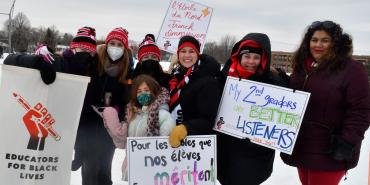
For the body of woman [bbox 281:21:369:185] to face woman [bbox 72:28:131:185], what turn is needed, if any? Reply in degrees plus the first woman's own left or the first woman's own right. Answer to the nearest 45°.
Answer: approximately 45° to the first woman's own right

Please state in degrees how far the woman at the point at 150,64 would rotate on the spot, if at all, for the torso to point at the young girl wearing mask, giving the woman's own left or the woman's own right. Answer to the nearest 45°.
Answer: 0° — they already face them

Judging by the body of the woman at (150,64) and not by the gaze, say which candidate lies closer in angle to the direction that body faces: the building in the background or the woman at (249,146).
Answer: the woman

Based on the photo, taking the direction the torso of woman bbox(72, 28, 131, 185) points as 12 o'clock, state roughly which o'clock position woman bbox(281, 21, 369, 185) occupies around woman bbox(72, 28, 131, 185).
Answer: woman bbox(281, 21, 369, 185) is roughly at 10 o'clock from woman bbox(72, 28, 131, 185).

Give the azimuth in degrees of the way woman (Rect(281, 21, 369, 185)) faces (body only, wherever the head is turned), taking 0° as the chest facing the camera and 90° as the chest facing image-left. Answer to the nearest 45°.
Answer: approximately 45°

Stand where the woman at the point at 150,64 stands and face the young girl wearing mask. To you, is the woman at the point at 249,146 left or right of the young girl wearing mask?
left

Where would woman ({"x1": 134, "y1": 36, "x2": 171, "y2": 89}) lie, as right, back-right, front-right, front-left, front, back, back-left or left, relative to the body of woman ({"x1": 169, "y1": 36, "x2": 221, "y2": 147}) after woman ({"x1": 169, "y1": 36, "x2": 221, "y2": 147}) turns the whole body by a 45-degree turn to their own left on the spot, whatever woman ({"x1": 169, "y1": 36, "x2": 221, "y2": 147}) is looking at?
back-right

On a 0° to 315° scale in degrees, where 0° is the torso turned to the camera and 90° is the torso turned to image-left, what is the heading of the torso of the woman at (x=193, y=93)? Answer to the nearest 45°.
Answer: approximately 45°

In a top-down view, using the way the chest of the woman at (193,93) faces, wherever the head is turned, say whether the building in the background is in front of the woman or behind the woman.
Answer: behind
